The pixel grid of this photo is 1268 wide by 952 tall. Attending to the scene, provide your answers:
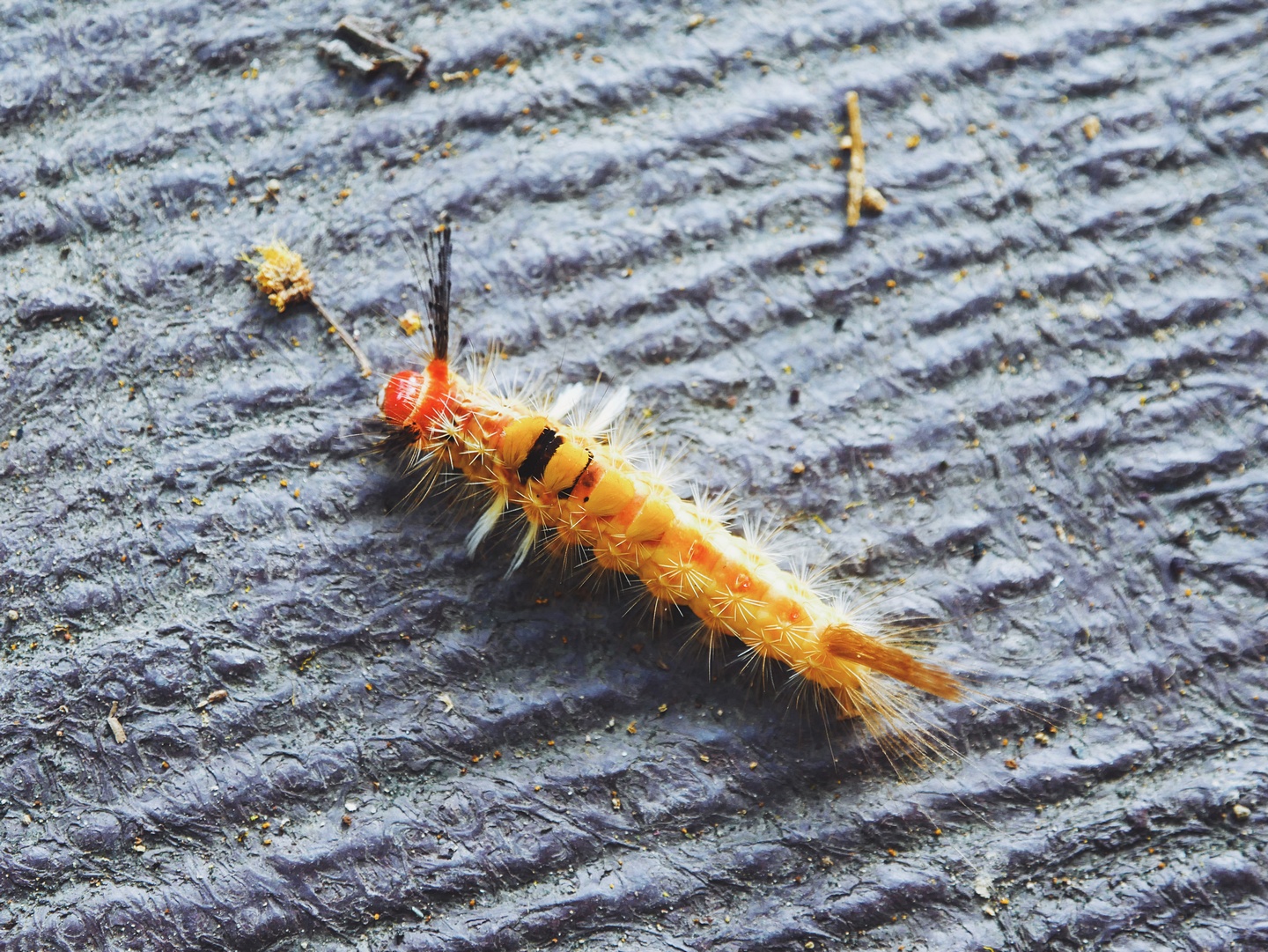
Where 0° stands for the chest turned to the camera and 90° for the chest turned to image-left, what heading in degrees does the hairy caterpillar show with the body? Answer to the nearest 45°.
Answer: approximately 135°

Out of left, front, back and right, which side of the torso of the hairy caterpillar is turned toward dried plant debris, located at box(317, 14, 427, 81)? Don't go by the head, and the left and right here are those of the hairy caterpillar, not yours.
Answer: front
